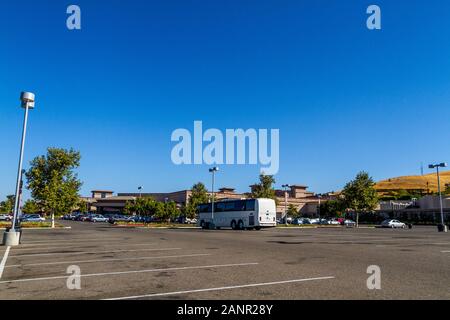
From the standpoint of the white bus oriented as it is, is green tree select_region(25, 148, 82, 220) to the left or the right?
on its left
